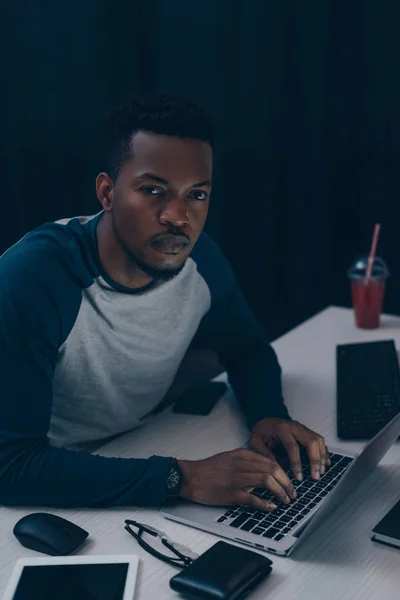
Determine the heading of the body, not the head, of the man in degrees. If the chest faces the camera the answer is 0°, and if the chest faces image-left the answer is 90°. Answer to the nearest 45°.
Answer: approximately 315°

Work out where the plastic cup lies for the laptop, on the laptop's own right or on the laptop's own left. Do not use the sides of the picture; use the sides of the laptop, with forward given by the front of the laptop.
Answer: on the laptop's own right

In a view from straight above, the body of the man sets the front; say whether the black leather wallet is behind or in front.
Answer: in front

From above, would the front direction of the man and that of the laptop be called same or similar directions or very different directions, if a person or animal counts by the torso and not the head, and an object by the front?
very different directions

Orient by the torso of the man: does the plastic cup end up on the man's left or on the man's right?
on the man's left

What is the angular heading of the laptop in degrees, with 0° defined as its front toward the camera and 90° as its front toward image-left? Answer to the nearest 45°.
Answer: approximately 135°
